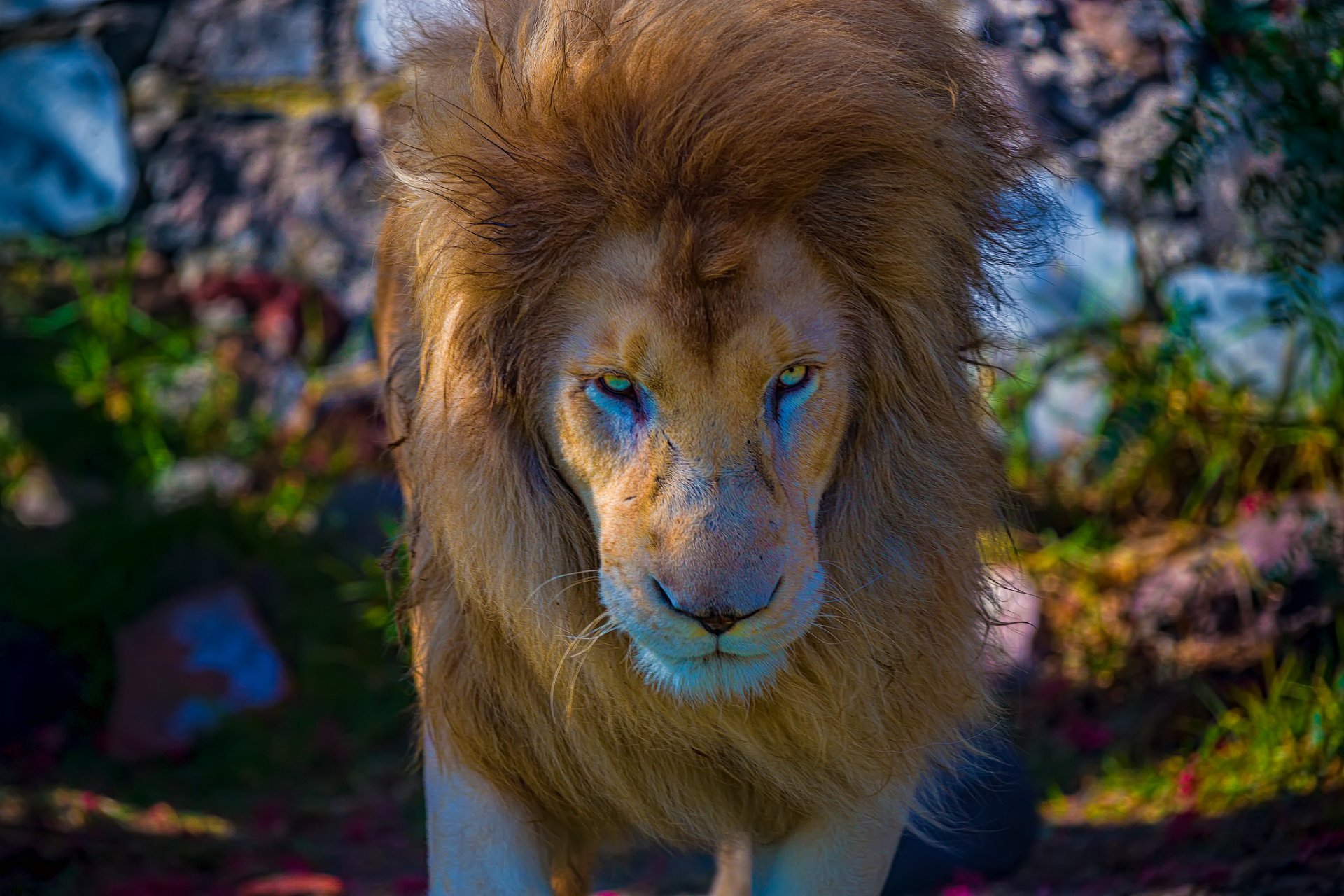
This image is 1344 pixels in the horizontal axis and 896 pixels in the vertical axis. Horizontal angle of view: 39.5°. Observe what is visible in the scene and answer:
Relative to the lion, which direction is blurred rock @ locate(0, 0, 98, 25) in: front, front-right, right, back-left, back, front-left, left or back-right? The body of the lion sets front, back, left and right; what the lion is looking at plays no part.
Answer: back-right

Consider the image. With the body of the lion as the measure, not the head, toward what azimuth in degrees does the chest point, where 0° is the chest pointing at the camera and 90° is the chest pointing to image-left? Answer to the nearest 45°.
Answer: approximately 0°

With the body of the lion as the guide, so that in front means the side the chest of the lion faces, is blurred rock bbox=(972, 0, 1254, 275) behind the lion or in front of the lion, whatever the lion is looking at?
behind

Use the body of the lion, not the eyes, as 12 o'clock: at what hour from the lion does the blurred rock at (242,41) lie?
The blurred rock is roughly at 5 o'clock from the lion.

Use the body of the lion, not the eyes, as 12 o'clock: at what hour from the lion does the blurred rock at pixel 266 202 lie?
The blurred rock is roughly at 5 o'clock from the lion.

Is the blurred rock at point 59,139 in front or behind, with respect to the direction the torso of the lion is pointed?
behind

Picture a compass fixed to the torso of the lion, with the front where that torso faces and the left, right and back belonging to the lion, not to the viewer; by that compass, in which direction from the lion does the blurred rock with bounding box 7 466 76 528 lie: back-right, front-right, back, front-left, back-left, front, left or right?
back-right

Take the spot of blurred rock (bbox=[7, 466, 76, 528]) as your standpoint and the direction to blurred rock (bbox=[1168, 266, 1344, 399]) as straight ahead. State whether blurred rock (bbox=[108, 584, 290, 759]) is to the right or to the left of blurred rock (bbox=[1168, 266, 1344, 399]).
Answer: right
